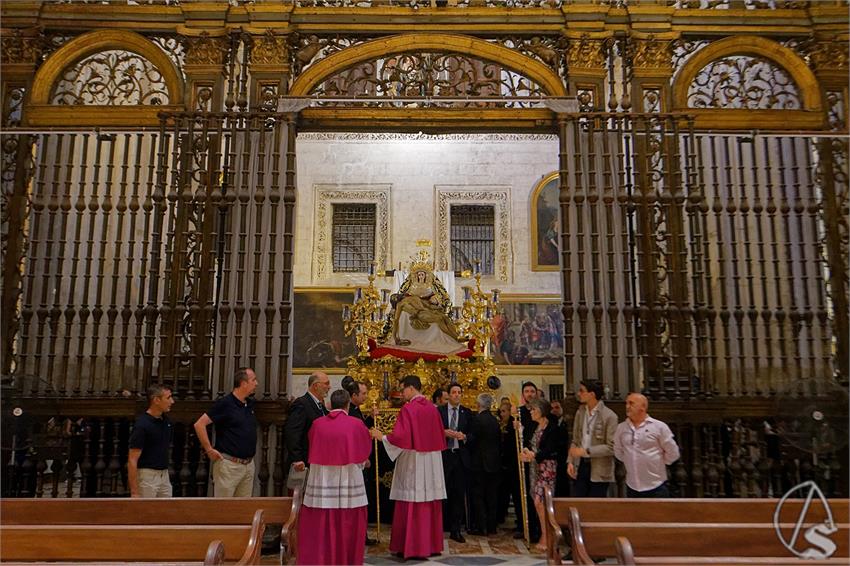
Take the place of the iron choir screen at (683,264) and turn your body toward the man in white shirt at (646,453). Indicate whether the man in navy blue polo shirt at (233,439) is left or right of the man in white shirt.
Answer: right

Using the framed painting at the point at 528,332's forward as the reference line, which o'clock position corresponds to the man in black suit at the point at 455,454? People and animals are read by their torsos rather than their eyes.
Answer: The man in black suit is roughly at 12 o'clock from the framed painting.

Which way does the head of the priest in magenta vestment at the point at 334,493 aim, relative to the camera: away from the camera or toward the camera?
away from the camera

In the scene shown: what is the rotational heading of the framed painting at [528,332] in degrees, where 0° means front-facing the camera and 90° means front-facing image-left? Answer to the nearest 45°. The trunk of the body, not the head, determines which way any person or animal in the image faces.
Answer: approximately 0°

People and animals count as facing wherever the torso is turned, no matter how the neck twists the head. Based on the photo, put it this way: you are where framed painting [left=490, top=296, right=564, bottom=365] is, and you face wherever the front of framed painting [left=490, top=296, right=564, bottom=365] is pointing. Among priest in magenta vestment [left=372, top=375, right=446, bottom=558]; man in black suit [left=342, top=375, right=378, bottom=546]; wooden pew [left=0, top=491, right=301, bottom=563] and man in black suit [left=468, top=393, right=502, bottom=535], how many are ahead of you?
4

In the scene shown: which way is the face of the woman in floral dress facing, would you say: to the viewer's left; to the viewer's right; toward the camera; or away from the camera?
to the viewer's left

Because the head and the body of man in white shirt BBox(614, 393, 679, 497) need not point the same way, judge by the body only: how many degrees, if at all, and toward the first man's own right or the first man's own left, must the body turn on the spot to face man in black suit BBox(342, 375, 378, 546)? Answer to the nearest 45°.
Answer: approximately 45° to the first man's own right

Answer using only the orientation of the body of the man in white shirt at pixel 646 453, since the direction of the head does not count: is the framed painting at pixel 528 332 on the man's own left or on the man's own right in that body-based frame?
on the man's own right

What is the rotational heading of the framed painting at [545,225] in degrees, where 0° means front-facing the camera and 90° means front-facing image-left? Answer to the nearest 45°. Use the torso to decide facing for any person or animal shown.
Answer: approximately 0°

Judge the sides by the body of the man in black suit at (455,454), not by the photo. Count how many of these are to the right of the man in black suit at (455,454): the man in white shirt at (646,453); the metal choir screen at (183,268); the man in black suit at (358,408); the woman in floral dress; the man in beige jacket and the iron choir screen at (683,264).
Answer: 2

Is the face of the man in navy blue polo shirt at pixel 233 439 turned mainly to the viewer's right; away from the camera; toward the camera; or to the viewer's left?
to the viewer's right
